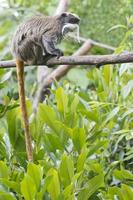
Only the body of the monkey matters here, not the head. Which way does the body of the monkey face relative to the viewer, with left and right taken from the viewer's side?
facing to the right of the viewer
